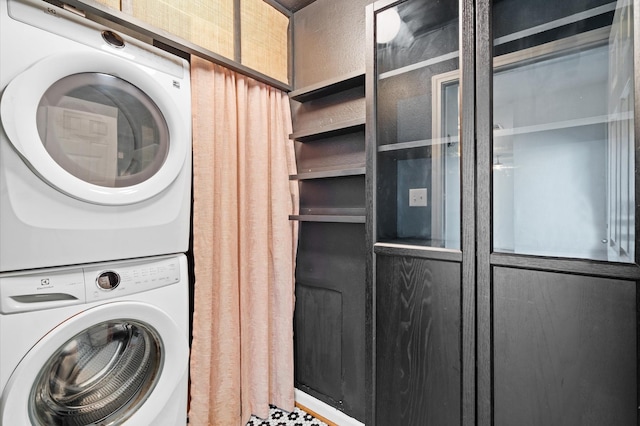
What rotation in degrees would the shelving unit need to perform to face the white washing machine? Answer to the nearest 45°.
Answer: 0° — it already faces it

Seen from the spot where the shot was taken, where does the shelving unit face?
facing the viewer and to the left of the viewer

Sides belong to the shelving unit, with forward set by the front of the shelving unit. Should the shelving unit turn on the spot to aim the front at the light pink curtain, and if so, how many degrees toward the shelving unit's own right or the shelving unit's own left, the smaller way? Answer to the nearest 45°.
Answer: approximately 45° to the shelving unit's own right

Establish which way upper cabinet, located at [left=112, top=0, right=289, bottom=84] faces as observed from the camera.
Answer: facing the viewer and to the right of the viewer

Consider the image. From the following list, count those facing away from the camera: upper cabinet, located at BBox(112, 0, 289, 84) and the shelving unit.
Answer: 0

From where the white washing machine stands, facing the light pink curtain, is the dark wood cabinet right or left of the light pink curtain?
right

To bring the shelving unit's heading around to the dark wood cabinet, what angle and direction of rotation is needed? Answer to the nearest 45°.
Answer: approximately 90° to its left
